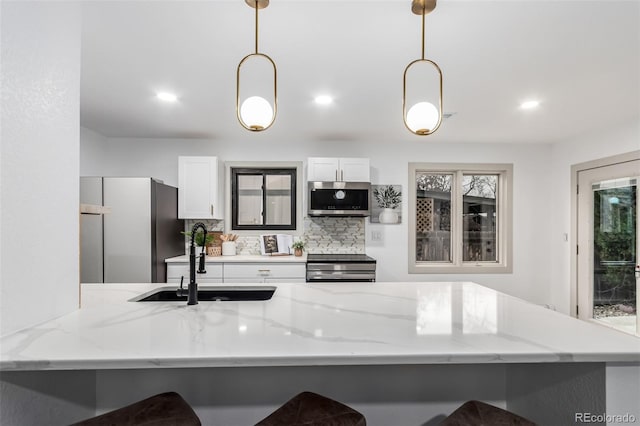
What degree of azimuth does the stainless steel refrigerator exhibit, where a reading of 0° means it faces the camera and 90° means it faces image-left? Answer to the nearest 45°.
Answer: approximately 0°

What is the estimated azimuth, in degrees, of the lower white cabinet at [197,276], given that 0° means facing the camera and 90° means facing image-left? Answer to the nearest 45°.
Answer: approximately 0°

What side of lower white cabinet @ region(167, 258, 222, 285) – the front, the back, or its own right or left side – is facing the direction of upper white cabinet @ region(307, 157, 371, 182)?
left

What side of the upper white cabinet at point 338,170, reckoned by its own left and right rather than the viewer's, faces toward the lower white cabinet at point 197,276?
right

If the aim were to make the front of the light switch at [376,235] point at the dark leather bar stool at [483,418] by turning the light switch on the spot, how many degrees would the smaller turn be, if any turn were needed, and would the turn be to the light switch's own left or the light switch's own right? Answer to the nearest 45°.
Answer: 0° — it already faces it
